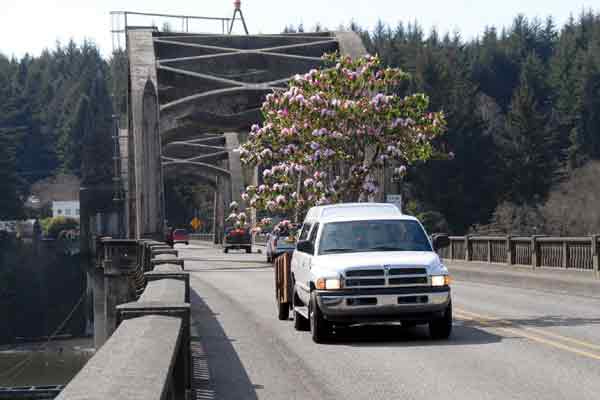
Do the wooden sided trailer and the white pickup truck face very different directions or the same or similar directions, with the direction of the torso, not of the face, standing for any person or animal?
same or similar directions

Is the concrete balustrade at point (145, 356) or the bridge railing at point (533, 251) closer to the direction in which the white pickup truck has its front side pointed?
the concrete balustrade

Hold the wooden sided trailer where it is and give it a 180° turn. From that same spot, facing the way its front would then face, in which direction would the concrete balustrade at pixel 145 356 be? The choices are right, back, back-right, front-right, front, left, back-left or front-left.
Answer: back

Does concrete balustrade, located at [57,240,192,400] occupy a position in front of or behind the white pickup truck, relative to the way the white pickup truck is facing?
in front

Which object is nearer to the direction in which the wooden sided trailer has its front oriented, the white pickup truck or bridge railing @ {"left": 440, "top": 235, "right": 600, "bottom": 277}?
the white pickup truck

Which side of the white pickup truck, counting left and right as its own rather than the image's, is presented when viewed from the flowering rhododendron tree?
back

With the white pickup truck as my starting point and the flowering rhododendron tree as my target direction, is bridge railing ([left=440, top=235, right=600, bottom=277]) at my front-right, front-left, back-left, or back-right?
front-right

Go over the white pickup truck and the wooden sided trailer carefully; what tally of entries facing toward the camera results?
2

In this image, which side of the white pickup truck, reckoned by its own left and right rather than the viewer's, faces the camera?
front
